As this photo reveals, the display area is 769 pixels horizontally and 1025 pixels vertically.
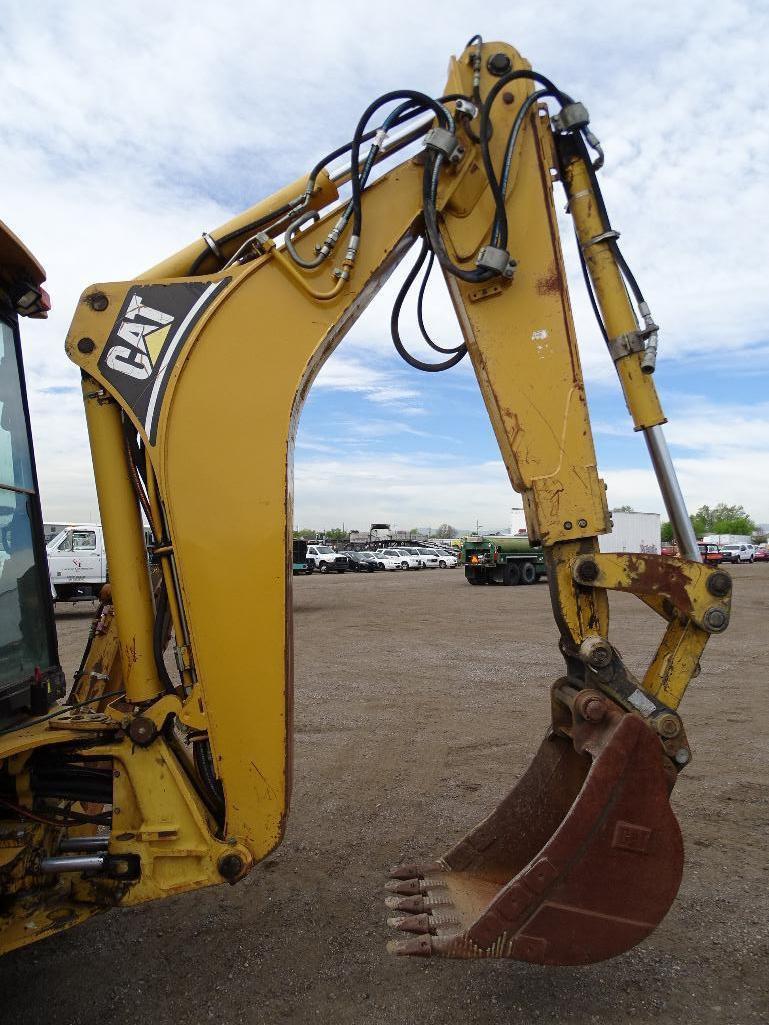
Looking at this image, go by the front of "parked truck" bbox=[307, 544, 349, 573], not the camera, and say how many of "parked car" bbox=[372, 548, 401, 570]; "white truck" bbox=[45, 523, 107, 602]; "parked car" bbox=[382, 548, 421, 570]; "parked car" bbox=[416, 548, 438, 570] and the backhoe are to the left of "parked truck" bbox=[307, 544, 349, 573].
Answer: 3

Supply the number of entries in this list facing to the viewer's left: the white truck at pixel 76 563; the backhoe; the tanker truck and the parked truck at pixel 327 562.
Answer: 2

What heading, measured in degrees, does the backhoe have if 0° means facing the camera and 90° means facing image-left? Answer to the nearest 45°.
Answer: approximately 90°

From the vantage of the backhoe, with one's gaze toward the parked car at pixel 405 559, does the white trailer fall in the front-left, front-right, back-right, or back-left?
front-right

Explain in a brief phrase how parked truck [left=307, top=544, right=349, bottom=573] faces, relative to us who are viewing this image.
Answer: facing the viewer and to the right of the viewer

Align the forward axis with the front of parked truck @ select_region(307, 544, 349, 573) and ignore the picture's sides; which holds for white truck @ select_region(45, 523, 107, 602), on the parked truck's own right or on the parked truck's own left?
on the parked truck's own right

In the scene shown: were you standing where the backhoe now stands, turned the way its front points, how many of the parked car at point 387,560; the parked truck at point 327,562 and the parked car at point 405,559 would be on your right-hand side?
3

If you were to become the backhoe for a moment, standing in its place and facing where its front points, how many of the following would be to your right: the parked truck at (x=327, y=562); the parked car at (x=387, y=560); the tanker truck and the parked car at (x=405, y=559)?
4
